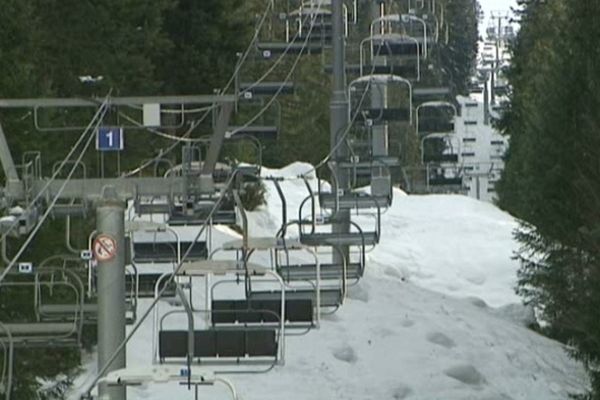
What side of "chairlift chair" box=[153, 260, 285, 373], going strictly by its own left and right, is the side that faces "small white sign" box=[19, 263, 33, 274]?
left

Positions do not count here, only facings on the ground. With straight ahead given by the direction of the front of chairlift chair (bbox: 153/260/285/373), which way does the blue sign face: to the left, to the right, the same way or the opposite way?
the opposite way

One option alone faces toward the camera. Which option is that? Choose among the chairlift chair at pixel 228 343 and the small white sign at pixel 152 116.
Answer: the small white sign

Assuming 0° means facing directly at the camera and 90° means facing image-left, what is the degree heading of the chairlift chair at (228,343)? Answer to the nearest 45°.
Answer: approximately 180°

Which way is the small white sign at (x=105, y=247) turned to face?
toward the camera

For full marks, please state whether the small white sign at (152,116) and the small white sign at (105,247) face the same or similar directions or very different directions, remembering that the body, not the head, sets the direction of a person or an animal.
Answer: same or similar directions

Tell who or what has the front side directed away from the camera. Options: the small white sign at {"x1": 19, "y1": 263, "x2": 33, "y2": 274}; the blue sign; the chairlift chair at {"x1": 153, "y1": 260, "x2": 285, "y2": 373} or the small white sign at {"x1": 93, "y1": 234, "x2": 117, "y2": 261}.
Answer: the chairlift chair

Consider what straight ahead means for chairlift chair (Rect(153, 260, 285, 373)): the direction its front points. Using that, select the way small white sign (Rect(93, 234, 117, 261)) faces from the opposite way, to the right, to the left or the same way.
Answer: the opposite way

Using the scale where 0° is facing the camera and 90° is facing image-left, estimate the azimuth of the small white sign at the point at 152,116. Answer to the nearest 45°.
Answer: approximately 0°

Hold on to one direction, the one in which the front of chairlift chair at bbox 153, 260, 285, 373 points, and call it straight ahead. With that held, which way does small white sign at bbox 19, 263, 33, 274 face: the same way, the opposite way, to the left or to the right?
the opposite way

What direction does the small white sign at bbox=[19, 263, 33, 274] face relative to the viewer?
toward the camera

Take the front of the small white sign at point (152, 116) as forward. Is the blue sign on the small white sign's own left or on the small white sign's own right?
on the small white sign's own right
